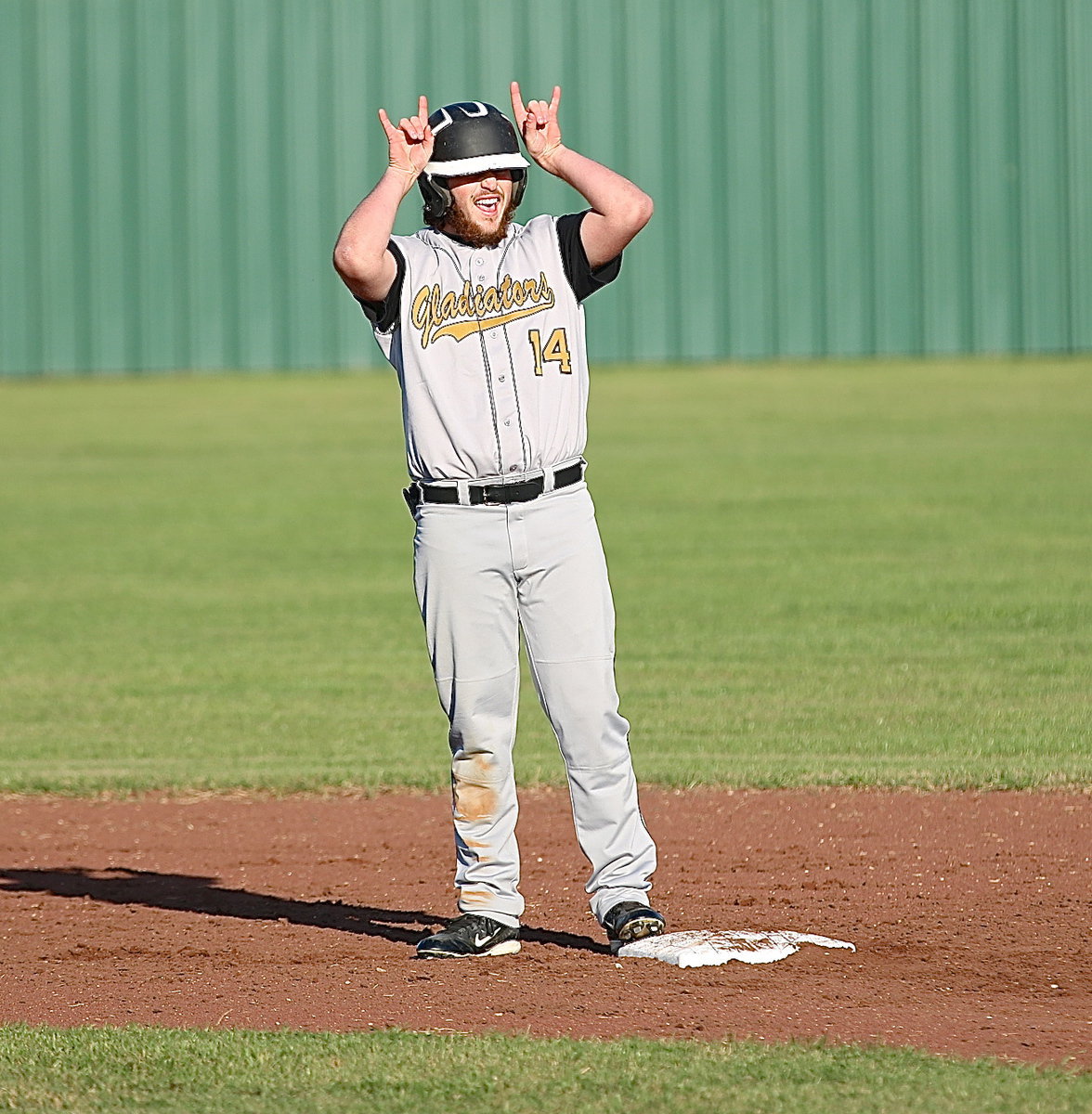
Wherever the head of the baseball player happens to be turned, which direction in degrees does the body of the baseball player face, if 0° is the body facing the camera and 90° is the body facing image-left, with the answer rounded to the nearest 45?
approximately 0°
